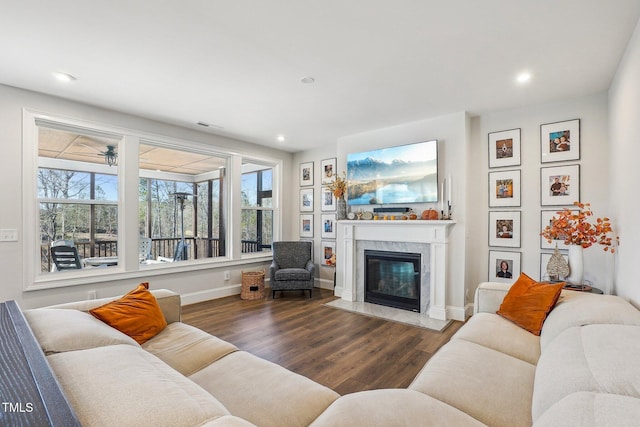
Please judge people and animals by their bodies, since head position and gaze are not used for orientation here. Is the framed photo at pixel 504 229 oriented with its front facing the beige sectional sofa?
yes

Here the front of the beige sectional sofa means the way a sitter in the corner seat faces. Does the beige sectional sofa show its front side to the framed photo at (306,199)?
yes

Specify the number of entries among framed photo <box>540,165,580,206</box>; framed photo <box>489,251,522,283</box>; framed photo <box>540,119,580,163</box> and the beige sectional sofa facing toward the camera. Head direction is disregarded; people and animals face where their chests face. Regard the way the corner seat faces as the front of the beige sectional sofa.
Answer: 3

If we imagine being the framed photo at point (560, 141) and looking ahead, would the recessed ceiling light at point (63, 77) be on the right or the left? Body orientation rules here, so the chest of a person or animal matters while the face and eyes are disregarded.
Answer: on its right

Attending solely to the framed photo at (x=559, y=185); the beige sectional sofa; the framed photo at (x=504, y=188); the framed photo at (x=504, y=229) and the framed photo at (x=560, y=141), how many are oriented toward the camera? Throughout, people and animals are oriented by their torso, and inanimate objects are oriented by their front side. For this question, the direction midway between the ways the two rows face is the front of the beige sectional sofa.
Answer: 4

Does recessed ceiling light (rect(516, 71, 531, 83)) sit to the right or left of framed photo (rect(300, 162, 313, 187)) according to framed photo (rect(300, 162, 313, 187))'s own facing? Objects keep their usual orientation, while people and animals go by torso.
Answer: on its left

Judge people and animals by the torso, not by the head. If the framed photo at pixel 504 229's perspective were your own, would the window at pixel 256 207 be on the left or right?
on its right

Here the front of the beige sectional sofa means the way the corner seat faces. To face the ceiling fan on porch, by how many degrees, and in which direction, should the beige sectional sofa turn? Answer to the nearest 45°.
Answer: approximately 45° to its left

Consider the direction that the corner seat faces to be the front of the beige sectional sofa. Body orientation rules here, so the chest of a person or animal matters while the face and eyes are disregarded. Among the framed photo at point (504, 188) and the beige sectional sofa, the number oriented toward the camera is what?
1

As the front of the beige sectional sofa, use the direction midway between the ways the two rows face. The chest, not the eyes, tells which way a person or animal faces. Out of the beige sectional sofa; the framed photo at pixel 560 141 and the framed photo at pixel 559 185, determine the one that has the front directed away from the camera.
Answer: the beige sectional sofa

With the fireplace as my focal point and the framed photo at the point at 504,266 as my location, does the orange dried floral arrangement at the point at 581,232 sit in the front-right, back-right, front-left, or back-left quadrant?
back-left

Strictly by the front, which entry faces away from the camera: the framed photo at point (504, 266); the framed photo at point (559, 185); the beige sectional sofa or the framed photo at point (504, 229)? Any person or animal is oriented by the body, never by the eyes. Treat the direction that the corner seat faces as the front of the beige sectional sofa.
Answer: the beige sectional sofa

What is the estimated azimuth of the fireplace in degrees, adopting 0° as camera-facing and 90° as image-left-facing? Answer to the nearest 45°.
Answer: approximately 45°
